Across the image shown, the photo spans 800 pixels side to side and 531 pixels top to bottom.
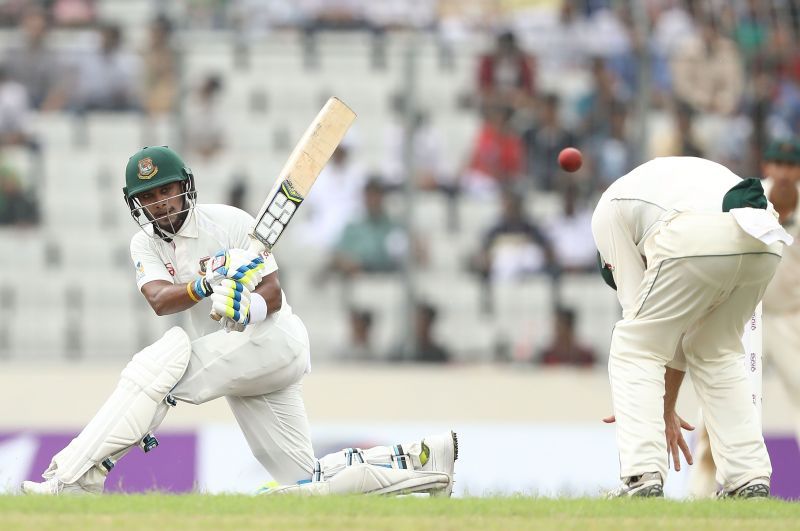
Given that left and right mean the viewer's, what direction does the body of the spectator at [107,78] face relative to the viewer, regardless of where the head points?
facing the viewer

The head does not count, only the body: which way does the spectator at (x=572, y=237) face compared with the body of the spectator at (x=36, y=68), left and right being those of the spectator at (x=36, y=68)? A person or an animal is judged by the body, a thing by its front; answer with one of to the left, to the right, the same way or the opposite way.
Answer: the same way

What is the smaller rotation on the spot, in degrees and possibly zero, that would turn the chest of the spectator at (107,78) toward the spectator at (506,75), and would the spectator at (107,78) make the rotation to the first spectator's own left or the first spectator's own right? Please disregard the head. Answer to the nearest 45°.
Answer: approximately 90° to the first spectator's own left

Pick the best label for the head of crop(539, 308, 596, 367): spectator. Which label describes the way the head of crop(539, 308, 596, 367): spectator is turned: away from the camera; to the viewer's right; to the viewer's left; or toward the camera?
toward the camera

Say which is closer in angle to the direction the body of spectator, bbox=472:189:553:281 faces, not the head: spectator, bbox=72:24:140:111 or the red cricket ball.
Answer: the red cricket ball

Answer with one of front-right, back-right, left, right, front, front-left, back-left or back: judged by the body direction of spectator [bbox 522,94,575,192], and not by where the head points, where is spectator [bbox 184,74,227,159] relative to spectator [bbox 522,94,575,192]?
right

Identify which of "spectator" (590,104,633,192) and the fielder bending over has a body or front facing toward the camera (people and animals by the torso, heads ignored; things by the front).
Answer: the spectator

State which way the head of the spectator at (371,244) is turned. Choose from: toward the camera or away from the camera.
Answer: toward the camera

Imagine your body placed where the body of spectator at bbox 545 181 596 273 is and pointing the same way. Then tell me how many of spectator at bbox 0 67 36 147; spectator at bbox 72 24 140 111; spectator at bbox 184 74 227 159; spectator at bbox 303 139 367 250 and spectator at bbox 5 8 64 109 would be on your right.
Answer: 5

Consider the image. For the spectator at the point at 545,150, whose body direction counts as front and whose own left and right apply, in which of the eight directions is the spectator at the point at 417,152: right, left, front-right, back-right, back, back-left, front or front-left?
right

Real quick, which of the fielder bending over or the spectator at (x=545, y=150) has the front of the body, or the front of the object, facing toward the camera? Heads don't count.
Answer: the spectator

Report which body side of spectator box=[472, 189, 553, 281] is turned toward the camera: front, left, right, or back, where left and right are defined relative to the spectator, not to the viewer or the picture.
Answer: front

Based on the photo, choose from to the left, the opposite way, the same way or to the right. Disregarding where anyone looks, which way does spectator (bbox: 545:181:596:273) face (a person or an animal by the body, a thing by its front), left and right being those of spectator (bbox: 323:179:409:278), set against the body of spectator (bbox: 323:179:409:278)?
the same way

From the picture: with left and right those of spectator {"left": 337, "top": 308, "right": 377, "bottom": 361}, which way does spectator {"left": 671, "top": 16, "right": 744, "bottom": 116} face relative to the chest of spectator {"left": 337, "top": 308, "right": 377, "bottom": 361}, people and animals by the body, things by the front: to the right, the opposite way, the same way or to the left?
the same way

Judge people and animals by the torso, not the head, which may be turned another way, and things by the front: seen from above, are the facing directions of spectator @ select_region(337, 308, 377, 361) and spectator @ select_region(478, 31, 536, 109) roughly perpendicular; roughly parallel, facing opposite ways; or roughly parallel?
roughly parallel

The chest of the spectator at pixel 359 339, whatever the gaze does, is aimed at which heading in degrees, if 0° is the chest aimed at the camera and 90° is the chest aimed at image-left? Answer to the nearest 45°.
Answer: approximately 0°

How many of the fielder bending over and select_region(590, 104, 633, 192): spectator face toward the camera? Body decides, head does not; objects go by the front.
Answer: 1

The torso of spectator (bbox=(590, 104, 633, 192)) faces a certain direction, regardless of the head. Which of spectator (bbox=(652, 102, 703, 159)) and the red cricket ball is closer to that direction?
the red cricket ball
